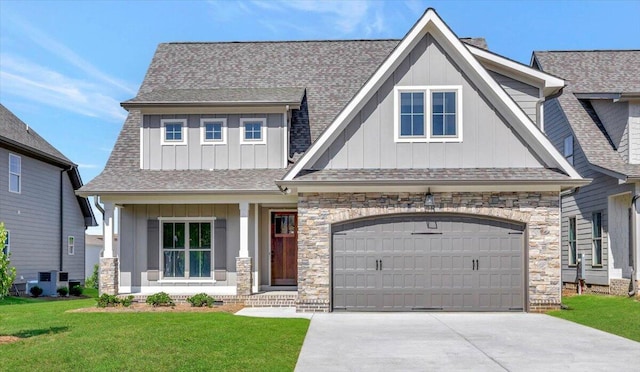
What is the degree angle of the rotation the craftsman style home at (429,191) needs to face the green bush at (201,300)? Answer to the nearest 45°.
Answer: approximately 90° to its right

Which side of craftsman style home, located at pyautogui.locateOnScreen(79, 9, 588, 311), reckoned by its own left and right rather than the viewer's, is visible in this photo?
front

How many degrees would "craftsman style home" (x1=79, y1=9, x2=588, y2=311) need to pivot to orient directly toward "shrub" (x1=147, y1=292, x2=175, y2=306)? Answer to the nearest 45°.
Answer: approximately 90° to its right

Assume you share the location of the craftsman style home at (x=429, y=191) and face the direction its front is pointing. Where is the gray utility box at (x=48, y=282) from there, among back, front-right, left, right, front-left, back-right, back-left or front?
back-right

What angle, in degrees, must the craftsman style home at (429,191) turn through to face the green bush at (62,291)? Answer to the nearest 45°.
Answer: approximately 135° to its right
